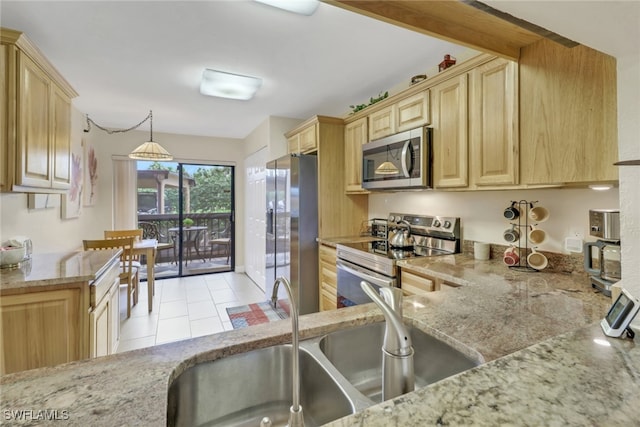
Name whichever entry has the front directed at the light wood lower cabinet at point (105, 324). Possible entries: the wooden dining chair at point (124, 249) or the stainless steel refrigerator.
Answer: the stainless steel refrigerator

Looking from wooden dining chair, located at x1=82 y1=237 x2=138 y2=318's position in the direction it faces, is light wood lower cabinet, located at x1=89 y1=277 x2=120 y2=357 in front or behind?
behind

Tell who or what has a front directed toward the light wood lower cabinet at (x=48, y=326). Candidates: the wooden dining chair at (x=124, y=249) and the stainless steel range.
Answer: the stainless steel range

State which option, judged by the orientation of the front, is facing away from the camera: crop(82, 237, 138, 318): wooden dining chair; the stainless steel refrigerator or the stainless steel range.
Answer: the wooden dining chair

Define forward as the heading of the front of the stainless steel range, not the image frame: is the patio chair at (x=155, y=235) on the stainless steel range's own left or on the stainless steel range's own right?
on the stainless steel range's own right

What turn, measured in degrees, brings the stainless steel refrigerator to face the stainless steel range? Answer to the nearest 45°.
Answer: approximately 90° to its left

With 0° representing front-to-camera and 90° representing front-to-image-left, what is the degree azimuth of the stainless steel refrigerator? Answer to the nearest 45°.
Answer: approximately 45°

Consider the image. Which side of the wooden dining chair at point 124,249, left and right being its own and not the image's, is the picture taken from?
back

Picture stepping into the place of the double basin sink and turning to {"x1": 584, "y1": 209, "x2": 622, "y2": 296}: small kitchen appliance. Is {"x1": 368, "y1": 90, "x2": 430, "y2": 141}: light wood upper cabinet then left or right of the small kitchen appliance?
left

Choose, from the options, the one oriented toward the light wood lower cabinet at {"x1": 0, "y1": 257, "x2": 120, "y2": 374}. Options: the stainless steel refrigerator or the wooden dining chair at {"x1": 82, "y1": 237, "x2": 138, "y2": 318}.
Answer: the stainless steel refrigerator

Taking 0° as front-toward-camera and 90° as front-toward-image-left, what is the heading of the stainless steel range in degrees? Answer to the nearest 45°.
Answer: approximately 45°
